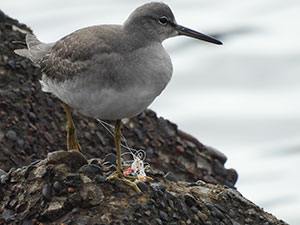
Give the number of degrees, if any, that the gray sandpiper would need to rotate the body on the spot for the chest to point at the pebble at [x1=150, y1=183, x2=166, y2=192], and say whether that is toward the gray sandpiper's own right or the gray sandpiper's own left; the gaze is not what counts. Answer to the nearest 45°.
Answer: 0° — it already faces it

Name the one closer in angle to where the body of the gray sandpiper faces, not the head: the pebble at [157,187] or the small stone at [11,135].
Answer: the pebble

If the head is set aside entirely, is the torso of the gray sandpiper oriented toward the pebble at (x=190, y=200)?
yes

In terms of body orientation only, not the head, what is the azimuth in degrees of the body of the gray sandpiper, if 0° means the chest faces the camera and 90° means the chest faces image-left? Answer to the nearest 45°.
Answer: approximately 270°

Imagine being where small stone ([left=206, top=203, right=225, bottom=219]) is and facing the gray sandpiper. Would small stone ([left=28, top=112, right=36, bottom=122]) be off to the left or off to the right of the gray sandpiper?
right
